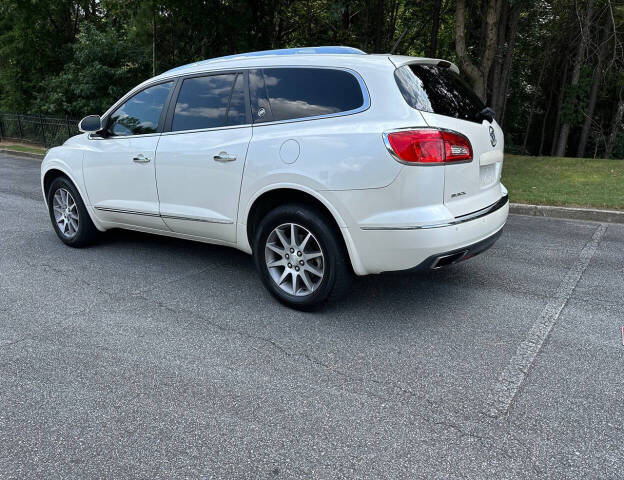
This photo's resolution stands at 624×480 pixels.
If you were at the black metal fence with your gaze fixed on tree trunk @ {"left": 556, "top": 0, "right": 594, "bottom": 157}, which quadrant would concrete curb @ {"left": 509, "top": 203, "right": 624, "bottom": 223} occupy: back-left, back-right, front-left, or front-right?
front-right

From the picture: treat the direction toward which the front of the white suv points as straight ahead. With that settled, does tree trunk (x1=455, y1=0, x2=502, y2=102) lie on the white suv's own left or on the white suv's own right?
on the white suv's own right

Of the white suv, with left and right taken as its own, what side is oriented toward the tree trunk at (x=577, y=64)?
right

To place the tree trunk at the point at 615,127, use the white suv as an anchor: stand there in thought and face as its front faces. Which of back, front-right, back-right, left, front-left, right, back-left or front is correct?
right

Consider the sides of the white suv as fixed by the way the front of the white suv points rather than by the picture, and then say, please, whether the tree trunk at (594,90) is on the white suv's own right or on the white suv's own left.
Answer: on the white suv's own right

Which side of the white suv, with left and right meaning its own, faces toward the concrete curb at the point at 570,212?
right

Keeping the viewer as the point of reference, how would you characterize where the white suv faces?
facing away from the viewer and to the left of the viewer

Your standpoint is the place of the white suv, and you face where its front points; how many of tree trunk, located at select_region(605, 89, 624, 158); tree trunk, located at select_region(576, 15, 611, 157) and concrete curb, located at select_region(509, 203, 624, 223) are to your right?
3

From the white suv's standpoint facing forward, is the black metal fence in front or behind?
in front

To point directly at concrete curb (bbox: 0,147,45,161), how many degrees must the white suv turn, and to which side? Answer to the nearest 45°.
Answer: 0° — it already faces it

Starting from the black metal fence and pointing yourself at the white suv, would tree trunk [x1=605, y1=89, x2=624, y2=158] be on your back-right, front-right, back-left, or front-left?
front-left
